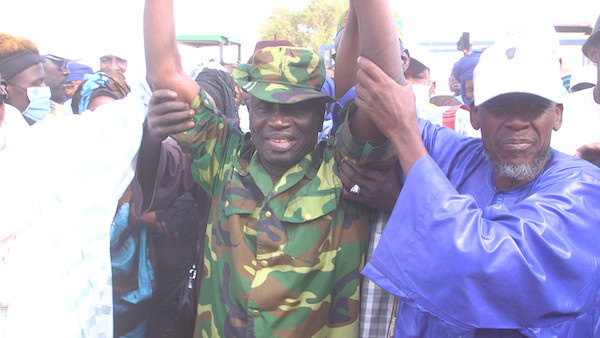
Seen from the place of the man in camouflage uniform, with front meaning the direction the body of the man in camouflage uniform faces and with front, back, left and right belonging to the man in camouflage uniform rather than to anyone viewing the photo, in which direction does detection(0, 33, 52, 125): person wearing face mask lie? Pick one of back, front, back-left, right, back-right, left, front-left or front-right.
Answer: back-right

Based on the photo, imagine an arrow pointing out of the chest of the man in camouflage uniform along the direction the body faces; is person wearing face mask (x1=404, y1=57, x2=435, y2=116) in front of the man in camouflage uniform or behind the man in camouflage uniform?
behind
